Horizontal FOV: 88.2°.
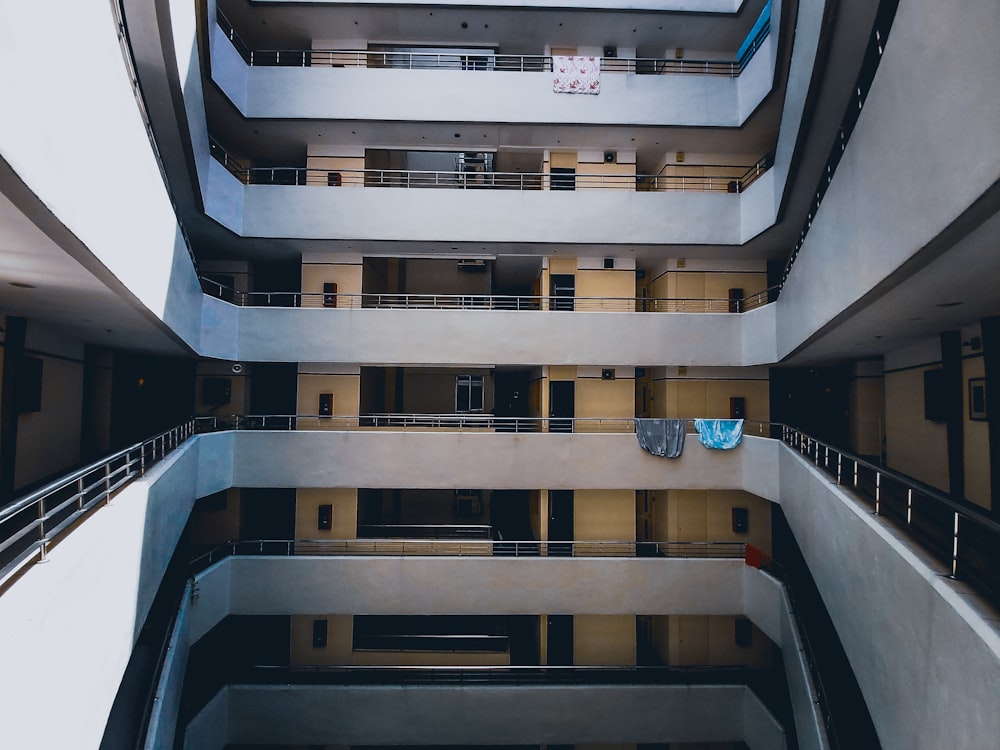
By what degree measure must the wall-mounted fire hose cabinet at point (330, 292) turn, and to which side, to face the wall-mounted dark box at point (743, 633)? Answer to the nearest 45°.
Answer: approximately 90° to its left

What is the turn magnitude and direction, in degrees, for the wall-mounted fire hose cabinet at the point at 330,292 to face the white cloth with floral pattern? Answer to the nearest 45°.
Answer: approximately 45° to its left

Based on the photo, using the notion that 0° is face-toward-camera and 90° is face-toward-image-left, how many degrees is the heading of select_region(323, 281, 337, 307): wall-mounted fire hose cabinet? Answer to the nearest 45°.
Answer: approximately 0°

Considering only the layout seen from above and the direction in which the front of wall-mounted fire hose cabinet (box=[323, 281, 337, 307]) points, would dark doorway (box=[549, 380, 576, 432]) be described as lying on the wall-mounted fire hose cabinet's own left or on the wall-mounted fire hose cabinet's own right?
on the wall-mounted fire hose cabinet's own left

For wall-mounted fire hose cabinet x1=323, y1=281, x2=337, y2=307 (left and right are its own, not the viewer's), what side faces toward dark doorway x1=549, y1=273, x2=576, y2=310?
left

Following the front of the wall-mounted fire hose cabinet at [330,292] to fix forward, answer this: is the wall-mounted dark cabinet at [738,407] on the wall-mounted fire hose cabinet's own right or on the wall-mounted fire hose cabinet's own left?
on the wall-mounted fire hose cabinet's own left

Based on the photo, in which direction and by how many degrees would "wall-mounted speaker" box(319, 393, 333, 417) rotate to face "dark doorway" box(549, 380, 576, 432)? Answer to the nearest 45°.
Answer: approximately 90° to its left

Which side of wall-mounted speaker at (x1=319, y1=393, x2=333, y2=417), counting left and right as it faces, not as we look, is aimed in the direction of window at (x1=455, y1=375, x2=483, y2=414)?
left

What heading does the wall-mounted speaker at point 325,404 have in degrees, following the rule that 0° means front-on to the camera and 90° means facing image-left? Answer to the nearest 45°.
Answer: approximately 0°

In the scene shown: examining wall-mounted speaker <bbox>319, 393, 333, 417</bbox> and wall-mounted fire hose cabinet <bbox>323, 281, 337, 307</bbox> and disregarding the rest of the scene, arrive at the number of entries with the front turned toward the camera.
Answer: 2
